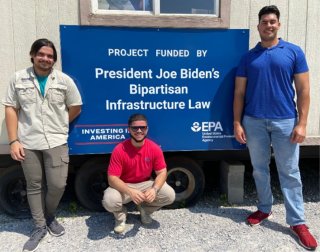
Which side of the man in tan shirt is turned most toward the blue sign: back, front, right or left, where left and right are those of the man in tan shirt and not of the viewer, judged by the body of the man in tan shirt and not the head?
left

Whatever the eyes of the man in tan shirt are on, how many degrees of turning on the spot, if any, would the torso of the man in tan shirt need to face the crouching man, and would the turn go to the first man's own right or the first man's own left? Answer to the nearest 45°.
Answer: approximately 90° to the first man's own left

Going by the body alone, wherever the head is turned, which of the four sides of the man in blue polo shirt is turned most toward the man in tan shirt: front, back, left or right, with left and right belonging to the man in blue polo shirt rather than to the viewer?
right

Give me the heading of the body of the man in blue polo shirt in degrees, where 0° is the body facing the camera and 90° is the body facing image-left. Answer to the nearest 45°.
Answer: approximately 0°

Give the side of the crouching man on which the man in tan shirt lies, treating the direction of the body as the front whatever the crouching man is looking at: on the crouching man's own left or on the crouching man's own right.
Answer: on the crouching man's own right

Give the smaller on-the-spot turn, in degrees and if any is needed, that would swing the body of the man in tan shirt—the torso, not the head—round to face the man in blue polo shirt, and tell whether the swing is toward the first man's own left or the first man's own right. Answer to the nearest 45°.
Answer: approximately 90° to the first man's own left

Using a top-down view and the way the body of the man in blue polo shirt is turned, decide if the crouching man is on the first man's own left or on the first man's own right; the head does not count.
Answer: on the first man's own right
